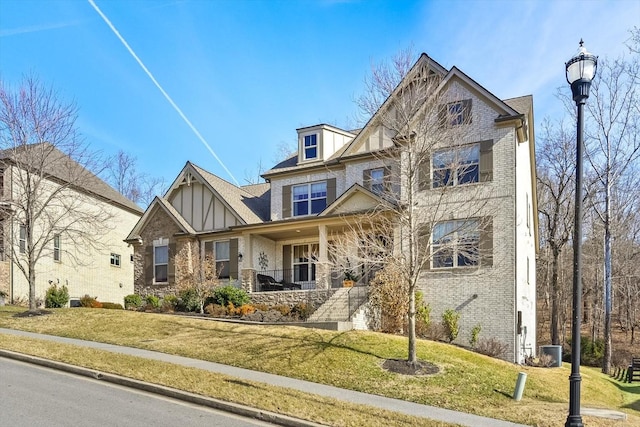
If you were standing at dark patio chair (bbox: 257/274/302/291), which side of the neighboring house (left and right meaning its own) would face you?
left

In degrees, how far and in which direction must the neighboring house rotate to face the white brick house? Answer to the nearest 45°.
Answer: approximately 90° to its left

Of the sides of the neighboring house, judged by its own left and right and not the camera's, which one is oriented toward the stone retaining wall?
left

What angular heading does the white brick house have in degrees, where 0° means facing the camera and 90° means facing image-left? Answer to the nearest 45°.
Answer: approximately 45°

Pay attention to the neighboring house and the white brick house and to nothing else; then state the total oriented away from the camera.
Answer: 0

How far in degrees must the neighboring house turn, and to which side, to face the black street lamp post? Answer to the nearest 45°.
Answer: approximately 45° to its left

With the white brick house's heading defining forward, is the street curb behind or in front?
in front
